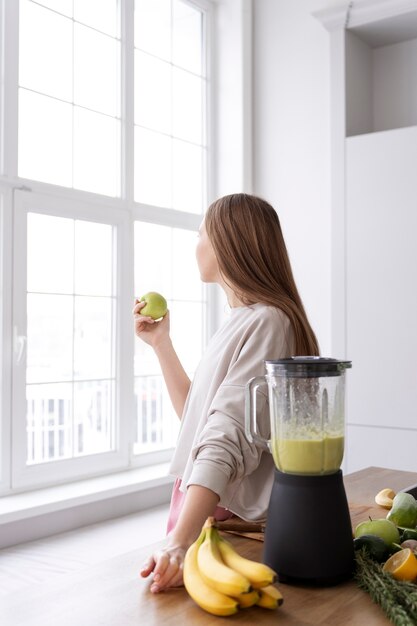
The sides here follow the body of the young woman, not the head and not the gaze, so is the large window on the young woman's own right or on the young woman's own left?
on the young woman's own right

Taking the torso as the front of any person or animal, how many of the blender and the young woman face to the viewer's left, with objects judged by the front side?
1

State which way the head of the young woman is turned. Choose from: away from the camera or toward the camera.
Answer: away from the camera

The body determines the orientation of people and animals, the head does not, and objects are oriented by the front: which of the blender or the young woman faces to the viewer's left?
the young woman

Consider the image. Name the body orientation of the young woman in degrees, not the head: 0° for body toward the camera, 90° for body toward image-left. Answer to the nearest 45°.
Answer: approximately 90°
